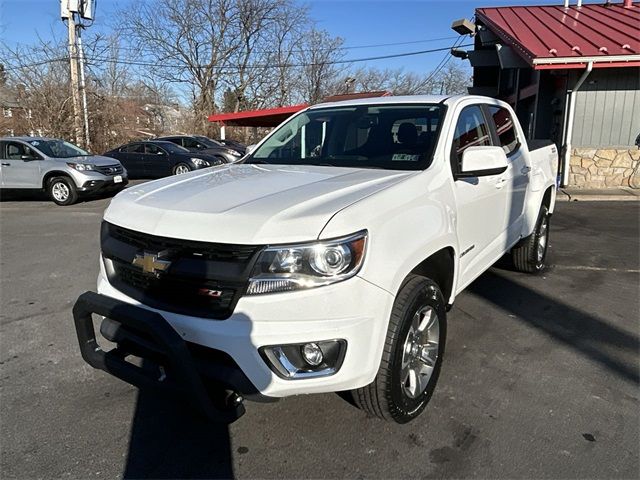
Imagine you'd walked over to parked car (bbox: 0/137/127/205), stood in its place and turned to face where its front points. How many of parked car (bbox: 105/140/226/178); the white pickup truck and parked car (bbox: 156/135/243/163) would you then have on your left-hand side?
2

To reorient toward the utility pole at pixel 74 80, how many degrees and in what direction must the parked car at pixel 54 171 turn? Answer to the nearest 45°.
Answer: approximately 135° to its left

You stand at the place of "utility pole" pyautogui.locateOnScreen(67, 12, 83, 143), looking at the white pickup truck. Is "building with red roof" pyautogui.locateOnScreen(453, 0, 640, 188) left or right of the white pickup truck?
left

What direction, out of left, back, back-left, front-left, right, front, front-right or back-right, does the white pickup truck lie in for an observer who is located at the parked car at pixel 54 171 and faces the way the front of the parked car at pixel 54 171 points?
front-right

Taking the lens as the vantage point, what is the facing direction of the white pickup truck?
facing the viewer and to the left of the viewer

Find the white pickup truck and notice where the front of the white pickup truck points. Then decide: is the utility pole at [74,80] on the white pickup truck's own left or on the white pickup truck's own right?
on the white pickup truck's own right

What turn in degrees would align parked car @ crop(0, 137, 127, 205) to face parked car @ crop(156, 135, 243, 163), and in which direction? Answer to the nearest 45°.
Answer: approximately 90° to its left

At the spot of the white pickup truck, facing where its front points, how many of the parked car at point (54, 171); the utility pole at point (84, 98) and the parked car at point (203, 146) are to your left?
0

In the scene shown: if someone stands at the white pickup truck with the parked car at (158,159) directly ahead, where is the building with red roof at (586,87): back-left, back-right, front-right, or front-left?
front-right

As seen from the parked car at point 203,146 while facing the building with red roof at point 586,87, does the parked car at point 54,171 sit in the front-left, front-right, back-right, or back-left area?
front-right

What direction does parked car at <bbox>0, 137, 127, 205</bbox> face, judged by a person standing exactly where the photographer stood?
facing the viewer and to the right of the viewer

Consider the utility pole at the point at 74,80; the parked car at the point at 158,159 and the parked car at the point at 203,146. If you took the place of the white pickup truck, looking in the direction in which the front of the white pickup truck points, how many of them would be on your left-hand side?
0

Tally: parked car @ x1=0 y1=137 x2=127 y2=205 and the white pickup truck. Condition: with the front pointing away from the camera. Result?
0

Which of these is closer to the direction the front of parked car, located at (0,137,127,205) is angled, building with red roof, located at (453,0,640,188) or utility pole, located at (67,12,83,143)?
the building with red roof

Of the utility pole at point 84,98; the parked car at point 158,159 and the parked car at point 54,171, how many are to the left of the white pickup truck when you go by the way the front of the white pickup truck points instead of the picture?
0

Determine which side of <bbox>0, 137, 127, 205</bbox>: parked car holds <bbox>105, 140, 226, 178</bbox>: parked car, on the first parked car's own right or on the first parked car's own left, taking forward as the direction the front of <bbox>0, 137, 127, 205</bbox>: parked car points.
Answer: on the first parked car's own left

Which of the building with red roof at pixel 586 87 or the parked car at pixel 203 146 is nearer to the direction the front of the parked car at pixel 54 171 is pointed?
the building with red roof

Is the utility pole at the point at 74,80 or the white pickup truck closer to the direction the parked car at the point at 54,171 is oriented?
the white pickup truck

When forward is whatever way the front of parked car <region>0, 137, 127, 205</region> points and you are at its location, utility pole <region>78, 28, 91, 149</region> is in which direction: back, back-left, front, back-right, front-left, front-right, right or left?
back-left

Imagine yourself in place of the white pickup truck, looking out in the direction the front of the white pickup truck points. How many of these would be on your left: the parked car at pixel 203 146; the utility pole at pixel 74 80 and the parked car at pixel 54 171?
0
